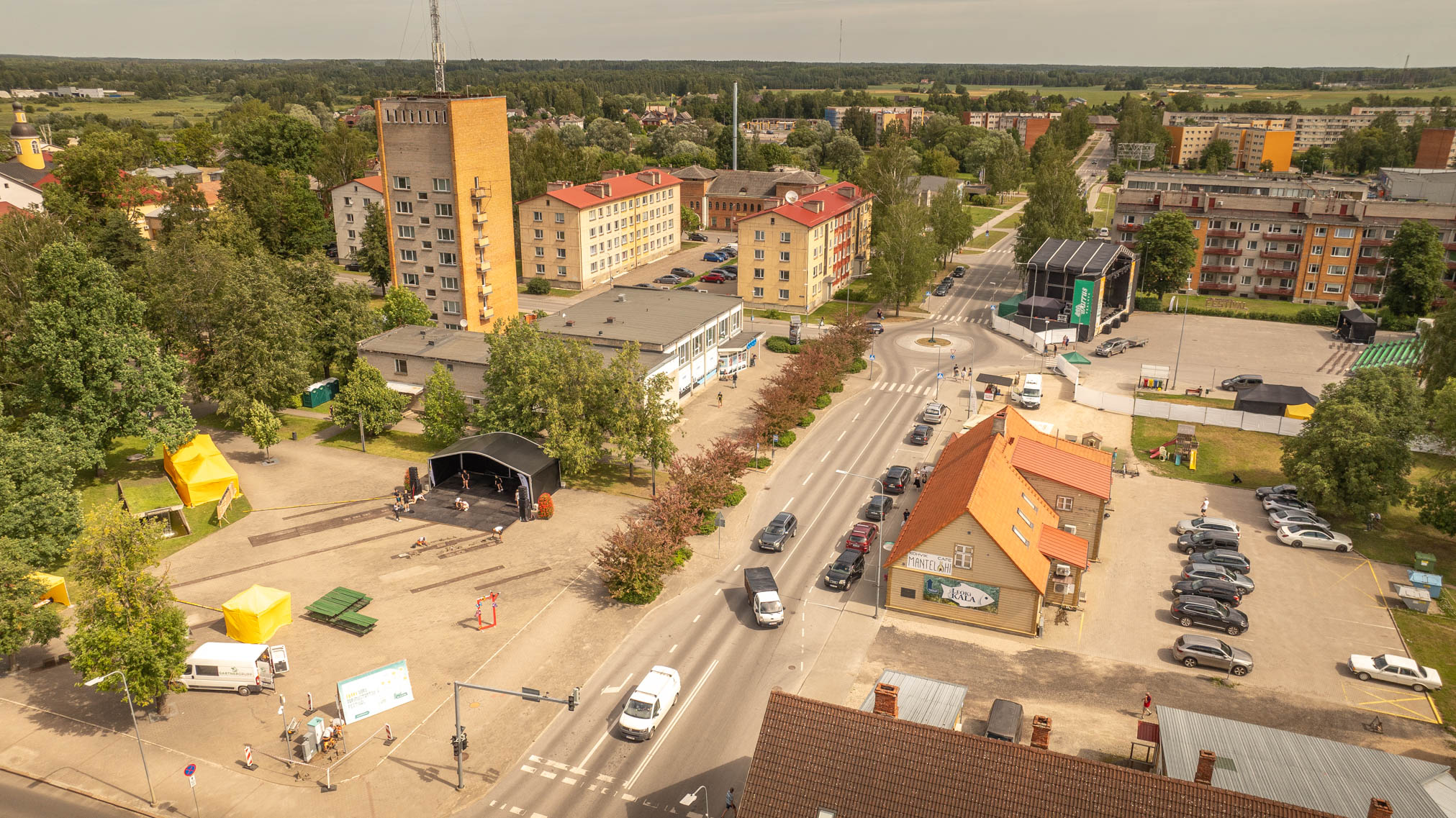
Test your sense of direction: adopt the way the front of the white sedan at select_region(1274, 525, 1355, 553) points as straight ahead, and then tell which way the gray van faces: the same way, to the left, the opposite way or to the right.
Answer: to the right

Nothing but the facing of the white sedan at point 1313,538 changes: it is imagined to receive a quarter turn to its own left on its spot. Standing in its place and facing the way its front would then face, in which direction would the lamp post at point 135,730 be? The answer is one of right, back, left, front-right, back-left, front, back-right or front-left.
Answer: back-left

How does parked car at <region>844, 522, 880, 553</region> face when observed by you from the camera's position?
facing away from the viewer and to the right of the viewer

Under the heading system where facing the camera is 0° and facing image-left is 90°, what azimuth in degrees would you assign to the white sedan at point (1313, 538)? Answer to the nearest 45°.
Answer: approximately 270°

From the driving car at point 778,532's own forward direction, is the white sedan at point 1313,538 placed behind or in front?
behind

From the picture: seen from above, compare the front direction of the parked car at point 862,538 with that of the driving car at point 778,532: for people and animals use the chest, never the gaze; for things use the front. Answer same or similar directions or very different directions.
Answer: very different directions

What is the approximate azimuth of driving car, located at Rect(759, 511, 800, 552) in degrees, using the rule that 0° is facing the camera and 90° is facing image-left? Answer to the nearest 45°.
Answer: approximately 45°

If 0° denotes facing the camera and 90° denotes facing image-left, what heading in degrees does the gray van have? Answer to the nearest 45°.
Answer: approximately 0°
